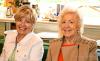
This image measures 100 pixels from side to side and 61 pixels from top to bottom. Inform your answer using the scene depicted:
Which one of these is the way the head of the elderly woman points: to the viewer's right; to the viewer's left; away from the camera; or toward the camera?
toward the camera

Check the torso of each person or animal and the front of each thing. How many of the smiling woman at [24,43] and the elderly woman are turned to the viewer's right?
0

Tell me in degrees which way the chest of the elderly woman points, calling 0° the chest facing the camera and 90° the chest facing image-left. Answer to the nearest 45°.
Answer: approximately 45°

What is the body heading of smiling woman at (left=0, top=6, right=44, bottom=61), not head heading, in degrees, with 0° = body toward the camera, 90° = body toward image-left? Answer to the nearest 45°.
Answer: approximately 45°

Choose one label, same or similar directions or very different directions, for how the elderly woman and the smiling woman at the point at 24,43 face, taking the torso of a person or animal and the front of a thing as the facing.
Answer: same or similar directions
